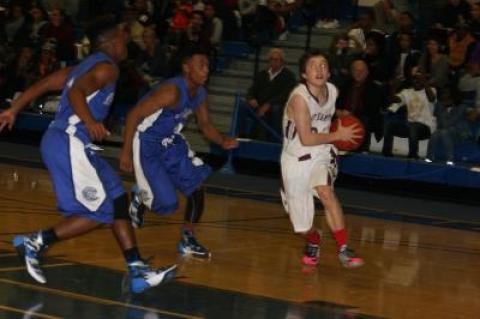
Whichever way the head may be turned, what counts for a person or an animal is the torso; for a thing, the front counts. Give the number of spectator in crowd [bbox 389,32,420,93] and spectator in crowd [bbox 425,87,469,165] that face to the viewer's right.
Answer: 0

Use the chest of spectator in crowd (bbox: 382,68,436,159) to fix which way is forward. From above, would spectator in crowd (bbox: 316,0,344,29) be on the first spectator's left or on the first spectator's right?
on the first spectator's right

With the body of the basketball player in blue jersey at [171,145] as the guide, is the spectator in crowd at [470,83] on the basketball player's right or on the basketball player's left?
on the basketball player's left

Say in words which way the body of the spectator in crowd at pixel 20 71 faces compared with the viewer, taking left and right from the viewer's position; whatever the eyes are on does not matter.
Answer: facing the viewer and to the right of the viewer

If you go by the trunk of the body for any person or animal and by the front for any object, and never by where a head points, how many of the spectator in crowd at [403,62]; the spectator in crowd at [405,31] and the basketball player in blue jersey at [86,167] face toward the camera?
2

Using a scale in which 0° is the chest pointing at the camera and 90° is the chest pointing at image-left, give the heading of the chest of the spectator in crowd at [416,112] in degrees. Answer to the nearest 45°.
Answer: approximately 45°

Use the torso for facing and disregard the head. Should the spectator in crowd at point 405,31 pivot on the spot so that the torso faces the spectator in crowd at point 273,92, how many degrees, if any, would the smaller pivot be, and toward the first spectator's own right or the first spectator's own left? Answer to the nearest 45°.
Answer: approximately 45° to the first spectator's own right

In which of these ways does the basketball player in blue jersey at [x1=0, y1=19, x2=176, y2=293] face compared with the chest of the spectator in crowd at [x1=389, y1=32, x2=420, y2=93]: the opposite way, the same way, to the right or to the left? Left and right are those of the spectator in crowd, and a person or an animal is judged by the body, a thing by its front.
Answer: to the left

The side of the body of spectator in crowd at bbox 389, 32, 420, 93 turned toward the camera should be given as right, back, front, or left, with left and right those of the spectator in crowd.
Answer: front

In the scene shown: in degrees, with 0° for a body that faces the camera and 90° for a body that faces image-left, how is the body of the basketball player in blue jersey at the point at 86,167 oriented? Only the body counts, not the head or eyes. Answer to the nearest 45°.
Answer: approximately 270°

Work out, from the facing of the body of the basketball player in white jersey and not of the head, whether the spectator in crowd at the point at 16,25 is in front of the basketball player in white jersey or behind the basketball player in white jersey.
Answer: behind

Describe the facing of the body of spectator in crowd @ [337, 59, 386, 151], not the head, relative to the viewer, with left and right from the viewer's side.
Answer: facing the viewer and to the left of the viewer

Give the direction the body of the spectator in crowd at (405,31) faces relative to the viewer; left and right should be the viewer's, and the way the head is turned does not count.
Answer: facing the viewer
